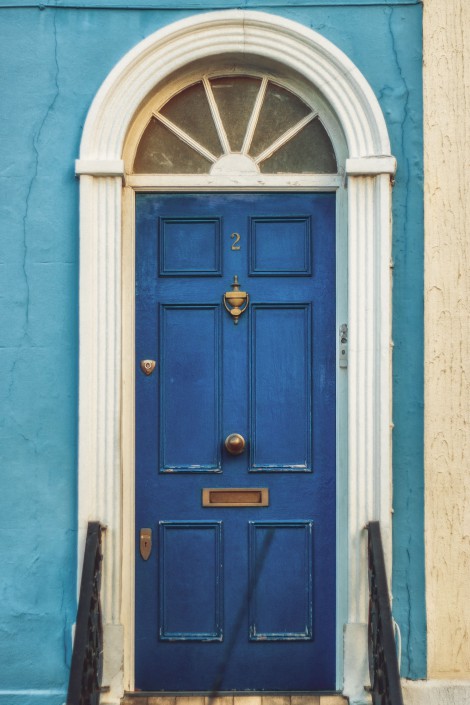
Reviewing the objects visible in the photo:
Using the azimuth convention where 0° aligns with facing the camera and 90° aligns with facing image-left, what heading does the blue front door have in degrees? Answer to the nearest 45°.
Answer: approximately 0°
